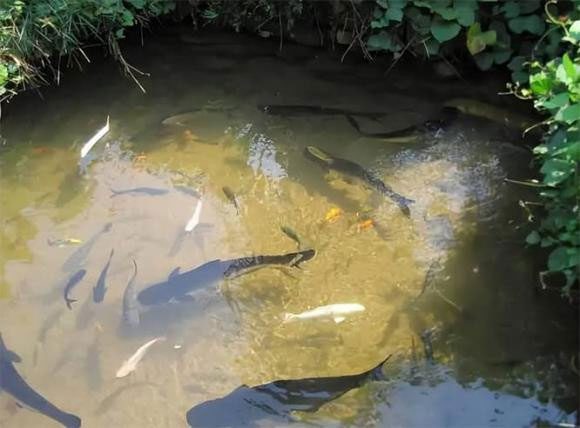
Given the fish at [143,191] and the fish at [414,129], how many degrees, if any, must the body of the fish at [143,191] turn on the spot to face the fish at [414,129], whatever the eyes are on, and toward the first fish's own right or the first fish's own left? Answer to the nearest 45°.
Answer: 0° — it already faces it

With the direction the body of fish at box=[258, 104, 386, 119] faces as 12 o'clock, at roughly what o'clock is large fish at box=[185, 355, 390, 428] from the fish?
The large fish is roughly at 9 o'clock from the fish.

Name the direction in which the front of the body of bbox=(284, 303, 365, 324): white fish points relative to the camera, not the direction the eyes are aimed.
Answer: to the viewer's right

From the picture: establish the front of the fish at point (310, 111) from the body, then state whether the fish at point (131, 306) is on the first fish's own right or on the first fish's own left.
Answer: on the first fish's own left

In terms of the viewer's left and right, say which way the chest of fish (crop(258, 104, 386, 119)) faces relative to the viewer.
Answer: facing to the left of the viewer
